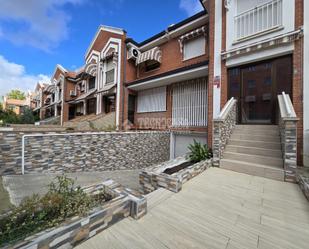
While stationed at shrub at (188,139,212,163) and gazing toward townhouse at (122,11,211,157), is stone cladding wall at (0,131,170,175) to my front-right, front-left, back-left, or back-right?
front-left

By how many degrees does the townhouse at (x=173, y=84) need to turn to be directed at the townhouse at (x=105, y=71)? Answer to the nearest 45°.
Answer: approximately 90° to its right

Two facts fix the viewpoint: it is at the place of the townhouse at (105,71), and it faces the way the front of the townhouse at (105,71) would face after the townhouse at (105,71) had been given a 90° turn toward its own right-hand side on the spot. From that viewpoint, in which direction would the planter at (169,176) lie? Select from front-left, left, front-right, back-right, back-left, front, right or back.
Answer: back-left

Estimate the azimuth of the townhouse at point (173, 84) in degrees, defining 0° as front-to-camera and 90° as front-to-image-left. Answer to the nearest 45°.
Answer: approximately 45°

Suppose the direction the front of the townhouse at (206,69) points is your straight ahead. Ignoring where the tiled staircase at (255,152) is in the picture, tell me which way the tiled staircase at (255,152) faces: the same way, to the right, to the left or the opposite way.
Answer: the same way

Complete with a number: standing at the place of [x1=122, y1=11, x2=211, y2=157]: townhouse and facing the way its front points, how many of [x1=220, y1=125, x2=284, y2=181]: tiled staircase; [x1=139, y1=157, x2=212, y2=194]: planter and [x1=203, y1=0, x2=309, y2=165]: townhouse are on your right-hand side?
0

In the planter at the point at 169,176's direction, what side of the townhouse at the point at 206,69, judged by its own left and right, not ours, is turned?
front

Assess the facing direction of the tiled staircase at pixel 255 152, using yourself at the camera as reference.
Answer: facing the viewer

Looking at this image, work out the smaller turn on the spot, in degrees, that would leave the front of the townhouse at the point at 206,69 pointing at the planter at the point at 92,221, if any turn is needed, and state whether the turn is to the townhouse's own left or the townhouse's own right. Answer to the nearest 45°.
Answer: approximately 45° to the townhouse's own left

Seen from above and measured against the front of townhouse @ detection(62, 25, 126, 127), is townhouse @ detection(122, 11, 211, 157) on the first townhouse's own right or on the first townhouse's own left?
on the first townhouse's own left

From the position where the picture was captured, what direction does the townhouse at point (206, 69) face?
facing the viewer and to the left of the viewer

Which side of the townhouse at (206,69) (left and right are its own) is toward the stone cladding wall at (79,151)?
front

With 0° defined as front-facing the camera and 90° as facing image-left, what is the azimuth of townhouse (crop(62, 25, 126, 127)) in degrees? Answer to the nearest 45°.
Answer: approximately 45°

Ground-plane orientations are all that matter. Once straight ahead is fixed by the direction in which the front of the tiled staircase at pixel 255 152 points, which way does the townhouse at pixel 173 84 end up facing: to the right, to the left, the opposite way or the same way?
the same way

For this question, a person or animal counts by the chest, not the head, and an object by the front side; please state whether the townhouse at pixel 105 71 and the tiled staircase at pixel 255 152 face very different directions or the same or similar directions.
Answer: same or similar directions

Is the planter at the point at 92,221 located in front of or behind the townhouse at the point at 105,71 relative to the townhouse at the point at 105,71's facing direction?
in front
